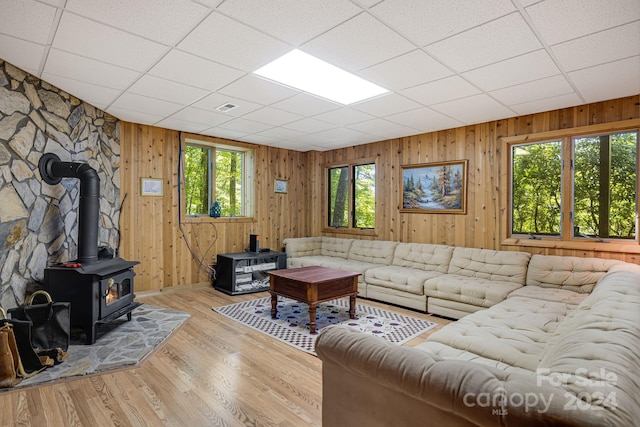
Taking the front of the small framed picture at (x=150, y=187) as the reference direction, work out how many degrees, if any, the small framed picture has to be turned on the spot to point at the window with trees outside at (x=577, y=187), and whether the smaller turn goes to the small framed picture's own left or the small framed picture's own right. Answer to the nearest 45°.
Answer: approximately 45° to the small framed picture's own left

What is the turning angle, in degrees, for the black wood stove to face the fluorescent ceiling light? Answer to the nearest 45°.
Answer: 0° — it already faces it

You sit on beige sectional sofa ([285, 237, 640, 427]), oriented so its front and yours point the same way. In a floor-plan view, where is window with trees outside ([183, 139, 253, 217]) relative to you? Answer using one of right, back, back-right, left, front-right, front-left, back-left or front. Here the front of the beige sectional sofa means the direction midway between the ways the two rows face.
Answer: right

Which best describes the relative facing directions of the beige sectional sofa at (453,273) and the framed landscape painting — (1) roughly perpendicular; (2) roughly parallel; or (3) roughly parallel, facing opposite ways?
roughly parallel

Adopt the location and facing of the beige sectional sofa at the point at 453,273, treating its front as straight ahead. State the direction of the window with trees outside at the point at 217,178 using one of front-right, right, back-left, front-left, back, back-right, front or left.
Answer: front-right

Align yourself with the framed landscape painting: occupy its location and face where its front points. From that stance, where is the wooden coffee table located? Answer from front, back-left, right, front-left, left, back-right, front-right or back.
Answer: front

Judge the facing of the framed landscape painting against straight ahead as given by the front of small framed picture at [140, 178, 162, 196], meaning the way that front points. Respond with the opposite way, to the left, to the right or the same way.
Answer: to the right

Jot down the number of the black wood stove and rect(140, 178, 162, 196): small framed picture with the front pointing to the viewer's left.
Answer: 0

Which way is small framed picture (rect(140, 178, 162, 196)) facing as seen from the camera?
toward the camera
